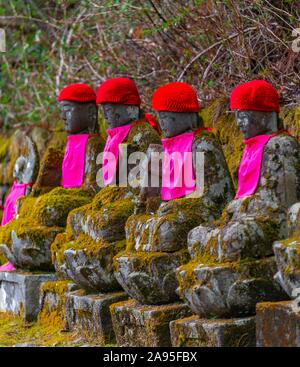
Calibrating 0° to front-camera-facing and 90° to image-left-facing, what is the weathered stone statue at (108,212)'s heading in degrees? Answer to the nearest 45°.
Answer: approximately 45°

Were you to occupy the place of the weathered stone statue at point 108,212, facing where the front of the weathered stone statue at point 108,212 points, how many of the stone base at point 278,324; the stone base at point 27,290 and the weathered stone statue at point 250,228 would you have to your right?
1

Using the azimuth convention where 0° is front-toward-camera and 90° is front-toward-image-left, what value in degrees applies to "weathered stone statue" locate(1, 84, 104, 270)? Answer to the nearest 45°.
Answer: approximately 45°

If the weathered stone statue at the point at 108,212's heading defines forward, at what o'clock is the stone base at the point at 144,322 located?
The stone base is roughly at 10 o'clock from the weathered stone statue.

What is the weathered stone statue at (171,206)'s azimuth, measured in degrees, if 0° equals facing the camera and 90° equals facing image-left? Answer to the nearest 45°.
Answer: approximately 45°

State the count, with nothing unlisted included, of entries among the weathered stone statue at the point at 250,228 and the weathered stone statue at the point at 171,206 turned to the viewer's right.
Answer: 0

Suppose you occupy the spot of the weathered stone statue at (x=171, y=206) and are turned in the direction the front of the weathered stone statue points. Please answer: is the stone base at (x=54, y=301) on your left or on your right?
on your right
